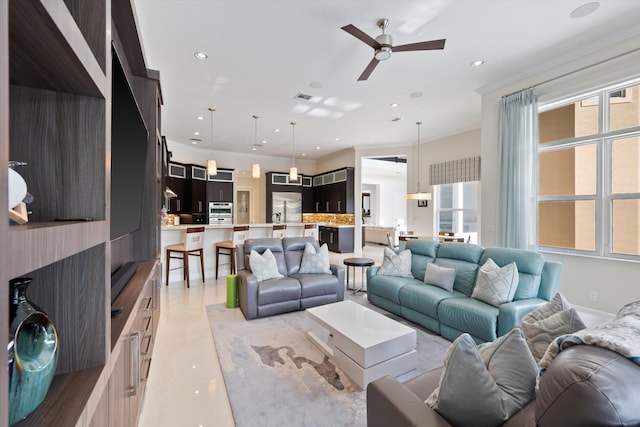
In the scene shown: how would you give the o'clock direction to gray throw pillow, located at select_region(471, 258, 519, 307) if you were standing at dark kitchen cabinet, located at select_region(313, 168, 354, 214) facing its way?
The gray throw pillow is roughly at 10 o'clock from the dark kitchen cabinet.

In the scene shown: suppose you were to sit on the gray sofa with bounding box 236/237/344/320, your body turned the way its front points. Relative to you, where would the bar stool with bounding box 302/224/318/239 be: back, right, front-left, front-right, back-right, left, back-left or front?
back-left

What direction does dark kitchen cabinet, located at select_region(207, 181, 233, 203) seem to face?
toward the camera

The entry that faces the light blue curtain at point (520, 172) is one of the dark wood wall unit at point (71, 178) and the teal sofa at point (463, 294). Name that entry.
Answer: the dark wood wall unit

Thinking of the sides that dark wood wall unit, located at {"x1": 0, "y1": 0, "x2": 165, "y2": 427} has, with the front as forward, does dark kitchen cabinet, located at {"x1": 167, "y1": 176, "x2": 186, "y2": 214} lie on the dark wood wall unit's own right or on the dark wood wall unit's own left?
on the dark wood wall unit's own left

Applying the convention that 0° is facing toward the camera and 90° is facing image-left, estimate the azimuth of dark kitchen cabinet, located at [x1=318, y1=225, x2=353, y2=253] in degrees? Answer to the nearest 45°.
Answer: approximately 45°

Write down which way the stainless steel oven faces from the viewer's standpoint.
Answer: facing the viewer

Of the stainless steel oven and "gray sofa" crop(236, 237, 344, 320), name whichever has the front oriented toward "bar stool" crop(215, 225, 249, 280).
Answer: the stainless steel oven

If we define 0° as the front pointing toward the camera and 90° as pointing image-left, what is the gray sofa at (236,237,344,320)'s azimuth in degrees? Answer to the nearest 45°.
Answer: approximately 315°

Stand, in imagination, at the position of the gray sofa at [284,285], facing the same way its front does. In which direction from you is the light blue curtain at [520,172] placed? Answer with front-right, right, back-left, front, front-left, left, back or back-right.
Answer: front-left

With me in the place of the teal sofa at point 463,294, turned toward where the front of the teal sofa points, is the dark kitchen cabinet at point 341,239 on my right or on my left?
on my right

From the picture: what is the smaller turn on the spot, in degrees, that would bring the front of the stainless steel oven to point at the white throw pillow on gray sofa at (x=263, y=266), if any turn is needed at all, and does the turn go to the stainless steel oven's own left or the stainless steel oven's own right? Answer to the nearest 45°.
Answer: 0° — it already faces it

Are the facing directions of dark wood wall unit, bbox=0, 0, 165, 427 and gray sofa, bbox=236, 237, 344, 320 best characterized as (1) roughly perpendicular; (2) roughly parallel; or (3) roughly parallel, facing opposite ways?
roughly perpendicular

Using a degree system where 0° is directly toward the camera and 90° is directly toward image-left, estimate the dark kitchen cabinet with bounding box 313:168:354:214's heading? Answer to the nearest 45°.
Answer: approximately 45°

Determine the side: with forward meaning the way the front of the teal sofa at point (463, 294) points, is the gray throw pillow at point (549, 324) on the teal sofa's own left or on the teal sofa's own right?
on the teal sofa's own left

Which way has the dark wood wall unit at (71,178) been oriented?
to the viewer's right

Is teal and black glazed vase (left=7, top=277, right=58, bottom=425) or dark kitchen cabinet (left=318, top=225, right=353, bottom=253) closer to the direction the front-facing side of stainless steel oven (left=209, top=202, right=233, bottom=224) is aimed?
the teal and black glazed vase
